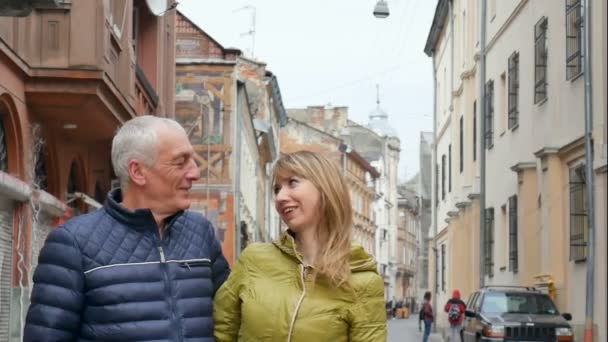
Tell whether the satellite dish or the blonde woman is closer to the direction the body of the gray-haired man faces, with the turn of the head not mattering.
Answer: the blonde woman

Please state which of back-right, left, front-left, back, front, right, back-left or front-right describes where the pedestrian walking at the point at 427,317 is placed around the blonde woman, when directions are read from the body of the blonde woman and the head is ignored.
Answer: back

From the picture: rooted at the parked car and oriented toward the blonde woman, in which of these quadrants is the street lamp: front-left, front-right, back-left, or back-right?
back-right

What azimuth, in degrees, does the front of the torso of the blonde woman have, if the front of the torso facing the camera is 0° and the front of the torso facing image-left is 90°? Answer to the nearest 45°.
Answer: approximately 0°

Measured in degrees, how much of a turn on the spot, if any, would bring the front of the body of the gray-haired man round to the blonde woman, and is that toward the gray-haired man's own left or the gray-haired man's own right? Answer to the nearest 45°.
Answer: approximately 45° to the gray-haired man's own left

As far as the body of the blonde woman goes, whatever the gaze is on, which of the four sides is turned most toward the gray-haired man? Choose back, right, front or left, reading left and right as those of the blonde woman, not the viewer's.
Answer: right

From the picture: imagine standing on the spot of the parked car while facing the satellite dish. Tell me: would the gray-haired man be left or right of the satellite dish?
left

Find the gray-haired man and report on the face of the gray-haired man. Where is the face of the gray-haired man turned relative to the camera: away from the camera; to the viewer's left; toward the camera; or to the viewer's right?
to the viewer's right

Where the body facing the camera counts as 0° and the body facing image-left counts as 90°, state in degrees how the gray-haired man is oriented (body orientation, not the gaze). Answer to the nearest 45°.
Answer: approximately 315°
